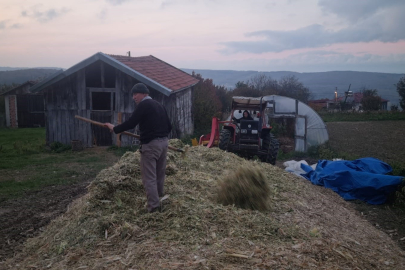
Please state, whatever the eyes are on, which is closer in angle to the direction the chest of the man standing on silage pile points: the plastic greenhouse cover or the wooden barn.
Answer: the wooden barn

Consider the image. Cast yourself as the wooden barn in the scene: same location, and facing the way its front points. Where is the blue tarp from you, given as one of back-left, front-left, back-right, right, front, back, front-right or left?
front-left

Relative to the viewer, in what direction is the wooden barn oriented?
toward the camera

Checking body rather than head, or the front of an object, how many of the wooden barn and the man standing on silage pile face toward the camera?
1

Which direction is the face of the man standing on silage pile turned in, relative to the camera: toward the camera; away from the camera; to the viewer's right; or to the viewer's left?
to the viewer's left

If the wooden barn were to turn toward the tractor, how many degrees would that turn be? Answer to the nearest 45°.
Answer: approximately 45° to its left

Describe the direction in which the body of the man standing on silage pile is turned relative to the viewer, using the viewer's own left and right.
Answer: facing away from the viewer and to the left of the viewer

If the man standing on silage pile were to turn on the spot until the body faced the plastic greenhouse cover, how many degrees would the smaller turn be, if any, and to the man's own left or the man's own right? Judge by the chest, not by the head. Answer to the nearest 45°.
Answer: approximately 90° to the man's own right

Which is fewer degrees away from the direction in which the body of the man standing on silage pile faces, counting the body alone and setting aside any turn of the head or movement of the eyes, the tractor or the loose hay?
the tractor

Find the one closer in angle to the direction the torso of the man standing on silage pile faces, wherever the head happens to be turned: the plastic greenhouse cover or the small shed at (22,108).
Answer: the small shed

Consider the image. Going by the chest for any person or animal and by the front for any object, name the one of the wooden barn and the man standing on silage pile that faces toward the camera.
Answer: the wooden barn
